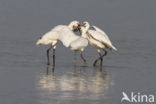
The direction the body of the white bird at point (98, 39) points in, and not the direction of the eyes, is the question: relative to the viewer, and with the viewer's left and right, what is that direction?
facing to the left of the viewer
